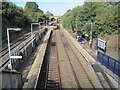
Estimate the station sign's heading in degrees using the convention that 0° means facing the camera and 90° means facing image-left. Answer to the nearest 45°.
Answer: approximately 45°
